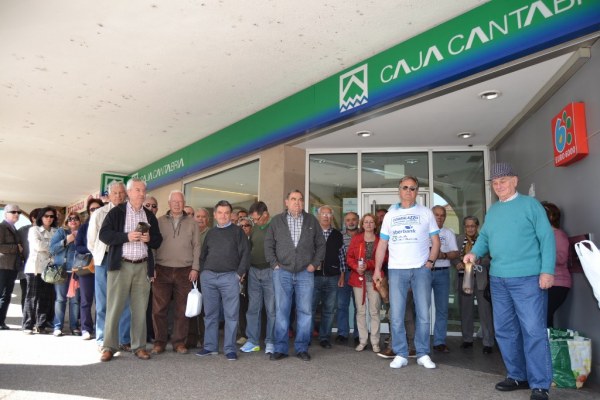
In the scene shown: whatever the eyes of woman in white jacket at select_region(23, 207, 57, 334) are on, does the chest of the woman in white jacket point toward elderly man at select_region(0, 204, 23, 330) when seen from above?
no

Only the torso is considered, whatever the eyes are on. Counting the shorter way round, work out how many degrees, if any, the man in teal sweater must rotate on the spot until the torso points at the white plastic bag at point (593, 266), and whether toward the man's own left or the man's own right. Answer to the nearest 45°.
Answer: approximately 135° to the man's own left

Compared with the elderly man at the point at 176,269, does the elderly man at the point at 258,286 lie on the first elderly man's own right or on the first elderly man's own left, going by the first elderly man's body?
on the first elderly man's own left

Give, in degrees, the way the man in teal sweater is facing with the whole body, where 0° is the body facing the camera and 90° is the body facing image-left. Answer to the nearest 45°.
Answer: approximately 45°

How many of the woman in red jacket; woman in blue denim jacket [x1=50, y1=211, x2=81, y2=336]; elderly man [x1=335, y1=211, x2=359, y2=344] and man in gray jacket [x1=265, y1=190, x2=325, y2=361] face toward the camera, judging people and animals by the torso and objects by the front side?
4

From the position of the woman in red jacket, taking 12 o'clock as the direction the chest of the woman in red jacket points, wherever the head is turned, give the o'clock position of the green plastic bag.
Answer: The green plastic bag is roughly at 10 o'clock from the woman in red jacket.

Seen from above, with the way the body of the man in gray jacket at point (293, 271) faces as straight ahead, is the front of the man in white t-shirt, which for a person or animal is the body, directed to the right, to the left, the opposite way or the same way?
the same way

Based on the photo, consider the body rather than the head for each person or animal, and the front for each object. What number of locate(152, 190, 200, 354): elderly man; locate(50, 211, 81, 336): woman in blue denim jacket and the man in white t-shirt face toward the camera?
3

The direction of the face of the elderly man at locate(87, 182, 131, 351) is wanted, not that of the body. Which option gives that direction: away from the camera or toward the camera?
toward the camera

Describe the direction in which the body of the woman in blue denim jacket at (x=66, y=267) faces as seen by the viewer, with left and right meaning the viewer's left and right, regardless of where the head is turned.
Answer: facing the viewer

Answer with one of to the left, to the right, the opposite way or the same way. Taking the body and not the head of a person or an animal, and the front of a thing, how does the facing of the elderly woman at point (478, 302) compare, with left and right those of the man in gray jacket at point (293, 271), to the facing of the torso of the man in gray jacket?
the same way

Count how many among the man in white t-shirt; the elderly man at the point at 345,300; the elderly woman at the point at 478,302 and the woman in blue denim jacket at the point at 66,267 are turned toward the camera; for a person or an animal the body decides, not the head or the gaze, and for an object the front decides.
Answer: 4

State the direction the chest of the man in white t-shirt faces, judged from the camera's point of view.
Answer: toward the camera

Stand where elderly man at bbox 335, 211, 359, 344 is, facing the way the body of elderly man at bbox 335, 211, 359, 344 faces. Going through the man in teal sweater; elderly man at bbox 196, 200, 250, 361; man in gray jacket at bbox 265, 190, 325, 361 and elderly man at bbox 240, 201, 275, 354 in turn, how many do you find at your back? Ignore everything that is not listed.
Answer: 0

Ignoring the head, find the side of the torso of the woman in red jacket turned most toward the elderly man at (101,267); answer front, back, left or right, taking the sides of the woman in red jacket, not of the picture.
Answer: right

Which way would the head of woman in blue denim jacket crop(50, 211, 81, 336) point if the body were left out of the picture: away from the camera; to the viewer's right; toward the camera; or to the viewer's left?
toward the camera

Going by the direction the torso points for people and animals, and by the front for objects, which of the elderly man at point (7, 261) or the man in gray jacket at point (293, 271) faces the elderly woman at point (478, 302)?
the elderly man at point (7, 261)

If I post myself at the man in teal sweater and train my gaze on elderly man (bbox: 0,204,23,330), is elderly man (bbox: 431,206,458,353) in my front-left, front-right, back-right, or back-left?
front-right
